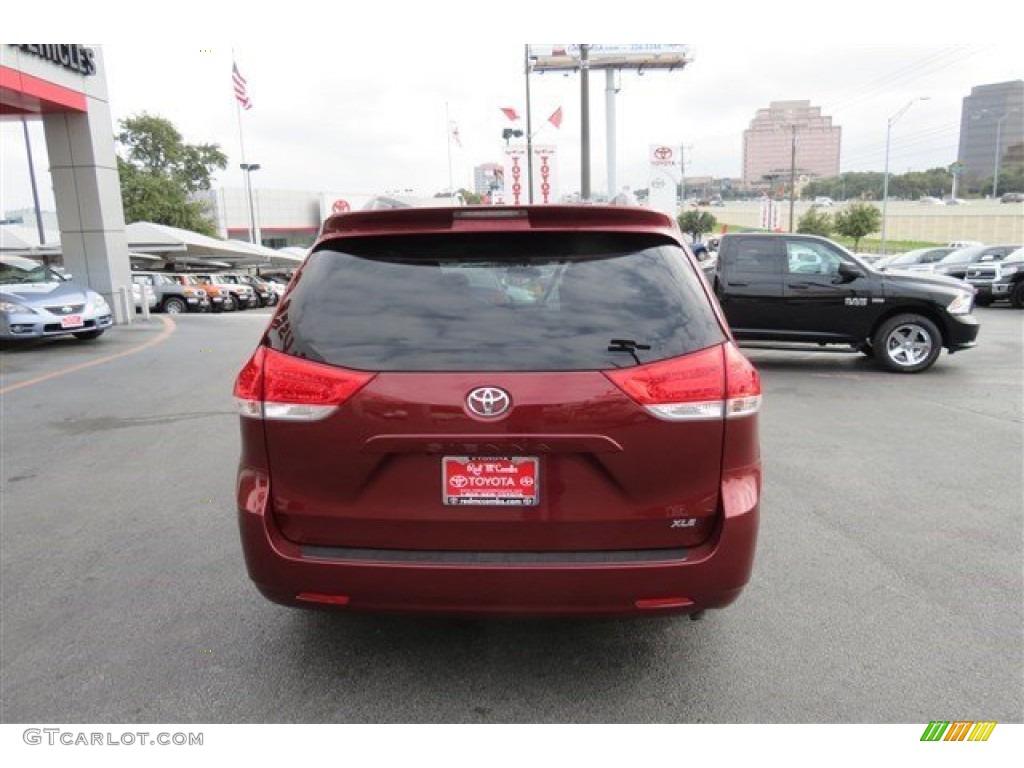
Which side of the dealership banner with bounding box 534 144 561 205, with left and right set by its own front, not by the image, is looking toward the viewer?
front

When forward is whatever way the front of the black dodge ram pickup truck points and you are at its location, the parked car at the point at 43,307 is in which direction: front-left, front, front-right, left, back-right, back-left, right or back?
back

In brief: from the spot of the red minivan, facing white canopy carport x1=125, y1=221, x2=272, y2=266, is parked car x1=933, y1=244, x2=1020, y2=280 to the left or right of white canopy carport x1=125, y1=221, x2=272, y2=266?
right

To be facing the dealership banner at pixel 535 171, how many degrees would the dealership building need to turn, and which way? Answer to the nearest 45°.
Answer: approximately 45° to its left

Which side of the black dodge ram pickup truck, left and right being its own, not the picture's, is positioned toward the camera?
right

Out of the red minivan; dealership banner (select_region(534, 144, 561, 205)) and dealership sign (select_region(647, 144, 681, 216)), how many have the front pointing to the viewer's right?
0

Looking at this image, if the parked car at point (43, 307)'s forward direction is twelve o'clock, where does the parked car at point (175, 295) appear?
the parked car at point (175, 295) is roughly at 8 o'clock from the parked car at point (43, 307).

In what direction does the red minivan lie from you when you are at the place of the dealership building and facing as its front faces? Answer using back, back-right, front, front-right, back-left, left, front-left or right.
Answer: front-right

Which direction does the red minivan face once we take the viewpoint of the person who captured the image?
facing away from the viewer

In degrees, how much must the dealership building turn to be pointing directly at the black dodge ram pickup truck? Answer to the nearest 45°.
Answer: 0° — it already faces it

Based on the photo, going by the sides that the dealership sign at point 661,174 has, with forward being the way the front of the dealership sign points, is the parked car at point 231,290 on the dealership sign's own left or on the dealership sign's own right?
on the dealership sign's own right

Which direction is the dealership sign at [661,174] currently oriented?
toward the camera

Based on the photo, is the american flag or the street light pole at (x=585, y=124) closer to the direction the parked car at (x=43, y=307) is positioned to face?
the street light pole
